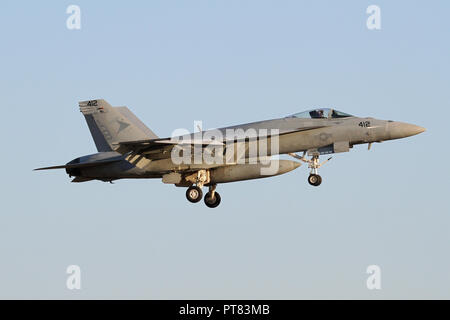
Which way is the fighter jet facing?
to the viewer's right
